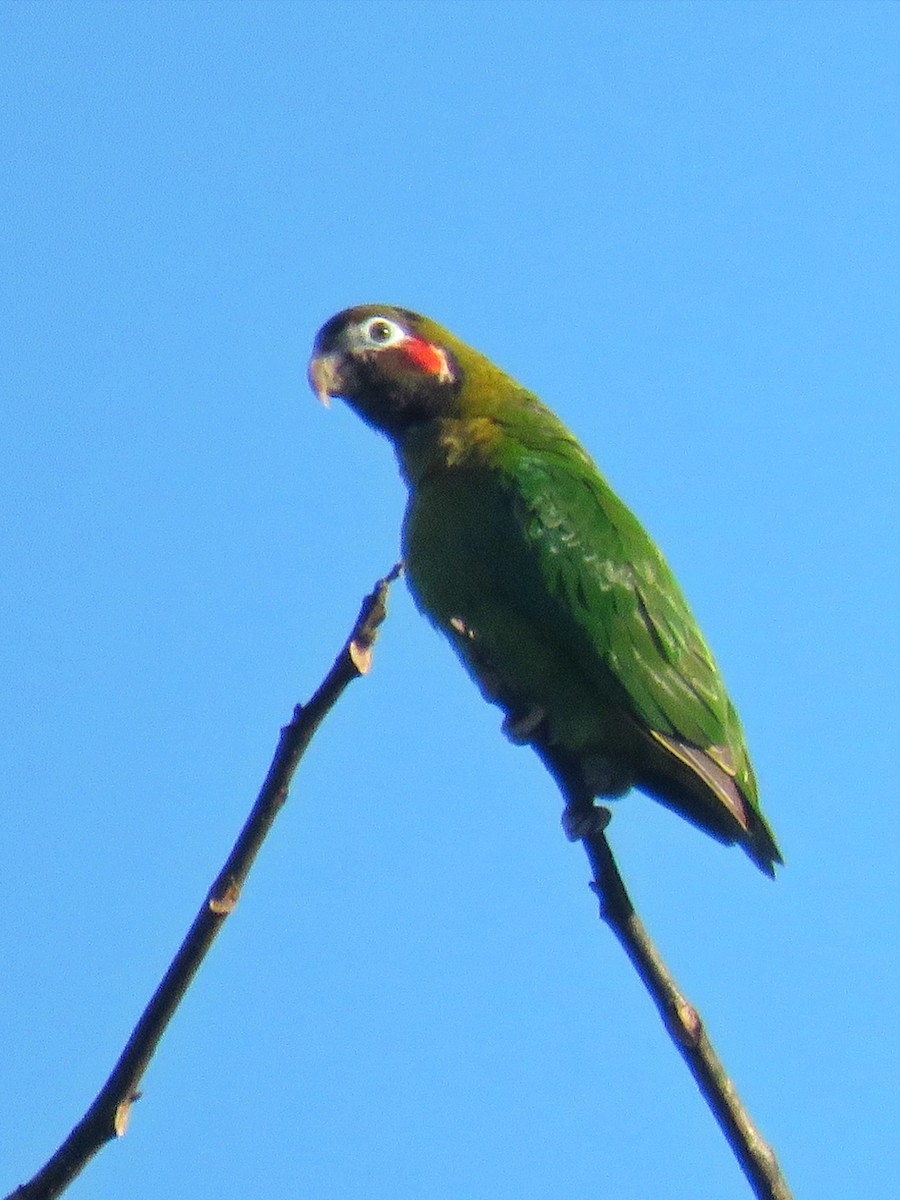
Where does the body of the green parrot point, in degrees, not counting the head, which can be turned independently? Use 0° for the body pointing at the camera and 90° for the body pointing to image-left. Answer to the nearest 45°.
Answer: approximately 90°
